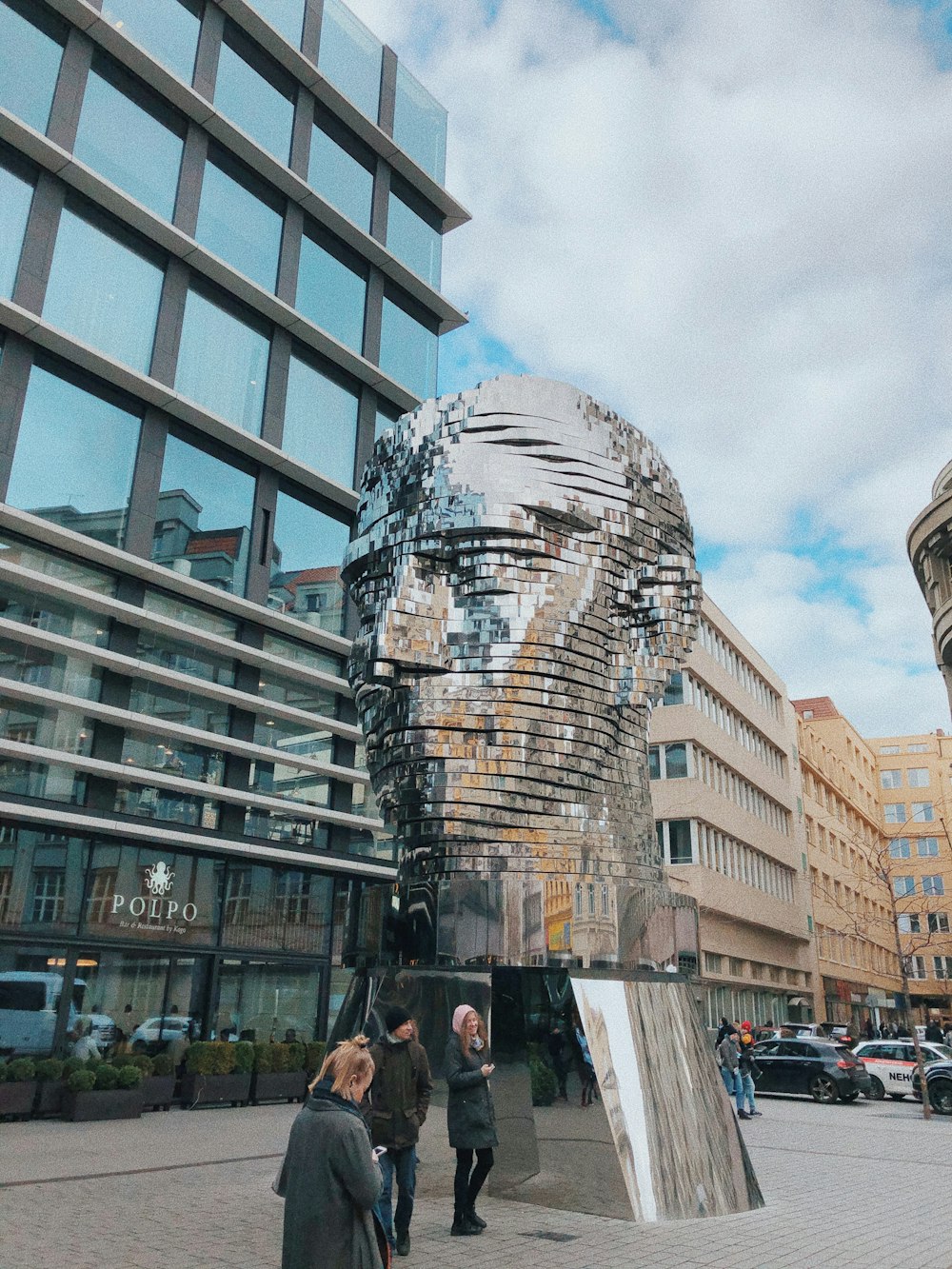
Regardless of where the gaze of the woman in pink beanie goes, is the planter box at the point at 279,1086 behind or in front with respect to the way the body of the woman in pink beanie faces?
behind

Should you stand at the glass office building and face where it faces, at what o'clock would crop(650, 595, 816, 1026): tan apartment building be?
The tan apartment building is roughly at 9 o'clock from the glass office building.

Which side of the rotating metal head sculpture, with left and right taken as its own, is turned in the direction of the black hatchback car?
back

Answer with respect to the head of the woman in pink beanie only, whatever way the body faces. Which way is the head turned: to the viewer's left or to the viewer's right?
to the viewer's right

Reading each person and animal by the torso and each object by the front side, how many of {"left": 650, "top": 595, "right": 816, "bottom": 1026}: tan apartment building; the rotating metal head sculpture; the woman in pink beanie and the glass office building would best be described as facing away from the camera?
0

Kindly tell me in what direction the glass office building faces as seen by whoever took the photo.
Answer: facing the viewer and to the right of the viewer

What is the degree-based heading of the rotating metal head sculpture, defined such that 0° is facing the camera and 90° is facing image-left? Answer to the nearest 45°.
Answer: approximately 45°

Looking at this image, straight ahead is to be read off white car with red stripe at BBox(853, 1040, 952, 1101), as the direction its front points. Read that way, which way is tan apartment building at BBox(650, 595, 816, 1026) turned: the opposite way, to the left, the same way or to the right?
the same way

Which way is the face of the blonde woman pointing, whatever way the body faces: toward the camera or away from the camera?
away from the camera

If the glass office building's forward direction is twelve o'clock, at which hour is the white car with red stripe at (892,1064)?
The white car with red stripe is roughly at 10 o'clock from the glass office building.

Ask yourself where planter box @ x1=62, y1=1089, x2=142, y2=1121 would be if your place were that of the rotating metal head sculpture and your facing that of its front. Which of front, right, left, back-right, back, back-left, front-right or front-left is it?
right
